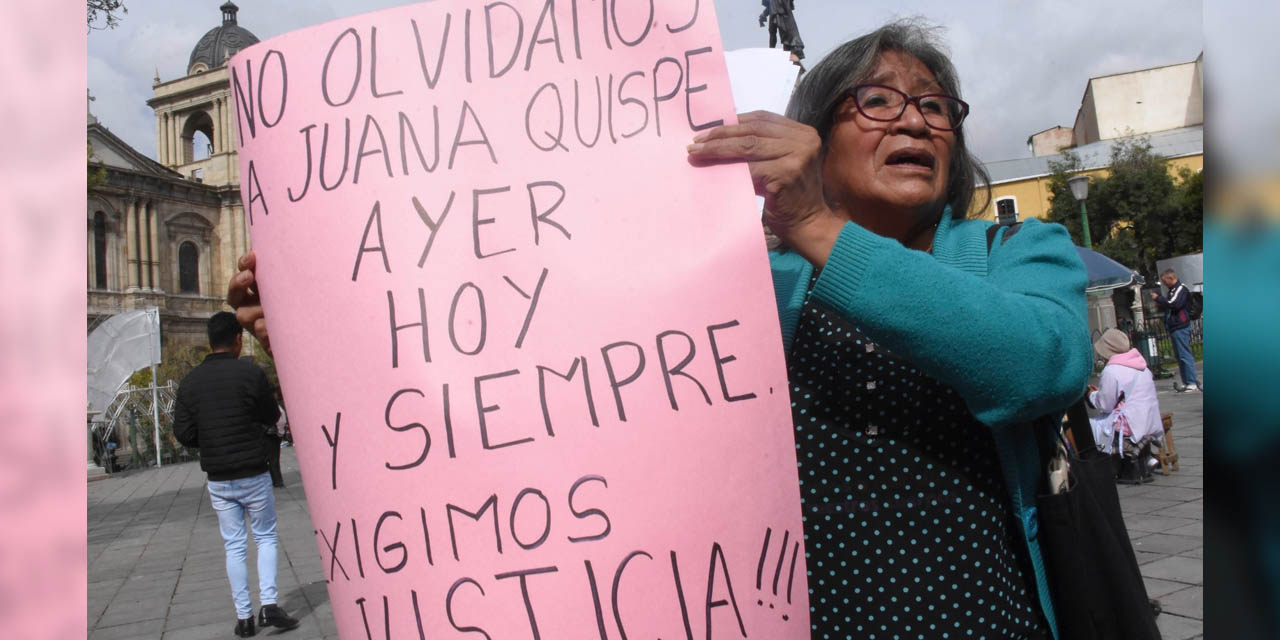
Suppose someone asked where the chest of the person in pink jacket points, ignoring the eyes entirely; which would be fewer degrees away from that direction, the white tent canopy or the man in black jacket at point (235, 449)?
the white tent canopy

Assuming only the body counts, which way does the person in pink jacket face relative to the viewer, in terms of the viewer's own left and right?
facing away from the viewer and to the left of the viewer

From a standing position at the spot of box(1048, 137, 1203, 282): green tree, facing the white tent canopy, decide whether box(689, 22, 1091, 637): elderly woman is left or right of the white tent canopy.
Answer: left

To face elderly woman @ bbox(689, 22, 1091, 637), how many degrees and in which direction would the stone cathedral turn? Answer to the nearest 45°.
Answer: approximately 45° to its right

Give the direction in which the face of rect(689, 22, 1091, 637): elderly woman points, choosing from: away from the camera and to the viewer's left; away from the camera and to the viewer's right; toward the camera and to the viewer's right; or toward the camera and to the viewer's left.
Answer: toward the camera and to the viewer's right

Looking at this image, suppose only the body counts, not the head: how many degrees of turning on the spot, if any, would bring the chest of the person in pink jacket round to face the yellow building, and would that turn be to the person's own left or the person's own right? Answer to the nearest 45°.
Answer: approximately 45° to the person's own right
